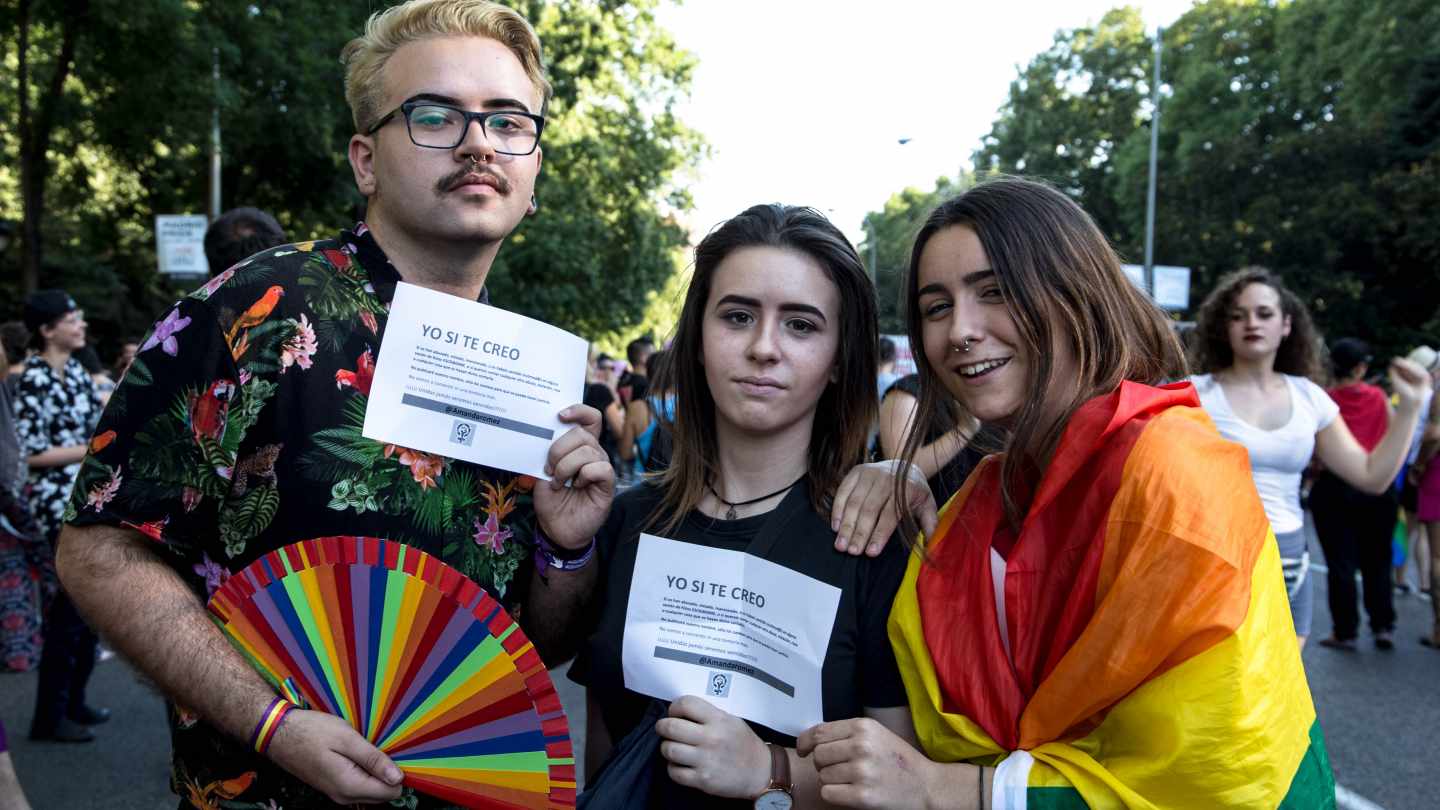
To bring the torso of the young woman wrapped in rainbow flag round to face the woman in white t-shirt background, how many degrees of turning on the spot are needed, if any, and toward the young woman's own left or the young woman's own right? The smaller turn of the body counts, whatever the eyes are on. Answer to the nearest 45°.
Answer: approximately 135° to the young woman's own right

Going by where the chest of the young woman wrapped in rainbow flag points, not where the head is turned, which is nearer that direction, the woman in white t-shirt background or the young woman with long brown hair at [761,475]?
the young woman with long brown hair

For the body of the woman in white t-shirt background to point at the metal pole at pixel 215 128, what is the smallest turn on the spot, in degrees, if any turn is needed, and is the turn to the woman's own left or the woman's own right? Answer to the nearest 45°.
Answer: approximately 90° to the woman's own right

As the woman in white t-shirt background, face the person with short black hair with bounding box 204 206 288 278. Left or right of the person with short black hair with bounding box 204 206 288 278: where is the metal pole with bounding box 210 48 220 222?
right

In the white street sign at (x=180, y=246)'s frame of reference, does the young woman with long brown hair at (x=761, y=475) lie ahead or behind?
ahead

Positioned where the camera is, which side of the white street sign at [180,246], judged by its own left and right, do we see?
front

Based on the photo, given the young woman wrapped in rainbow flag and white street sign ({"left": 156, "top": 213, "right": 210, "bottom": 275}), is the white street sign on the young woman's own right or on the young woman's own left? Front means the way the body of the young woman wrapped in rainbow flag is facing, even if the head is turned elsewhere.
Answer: on the young woman's own right

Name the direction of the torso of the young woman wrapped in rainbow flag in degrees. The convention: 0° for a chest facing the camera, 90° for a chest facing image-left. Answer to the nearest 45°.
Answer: approximately 45°

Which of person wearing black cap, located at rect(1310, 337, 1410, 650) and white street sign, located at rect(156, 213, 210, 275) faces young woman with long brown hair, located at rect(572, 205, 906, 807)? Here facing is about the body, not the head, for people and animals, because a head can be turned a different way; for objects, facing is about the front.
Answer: the white street sign
